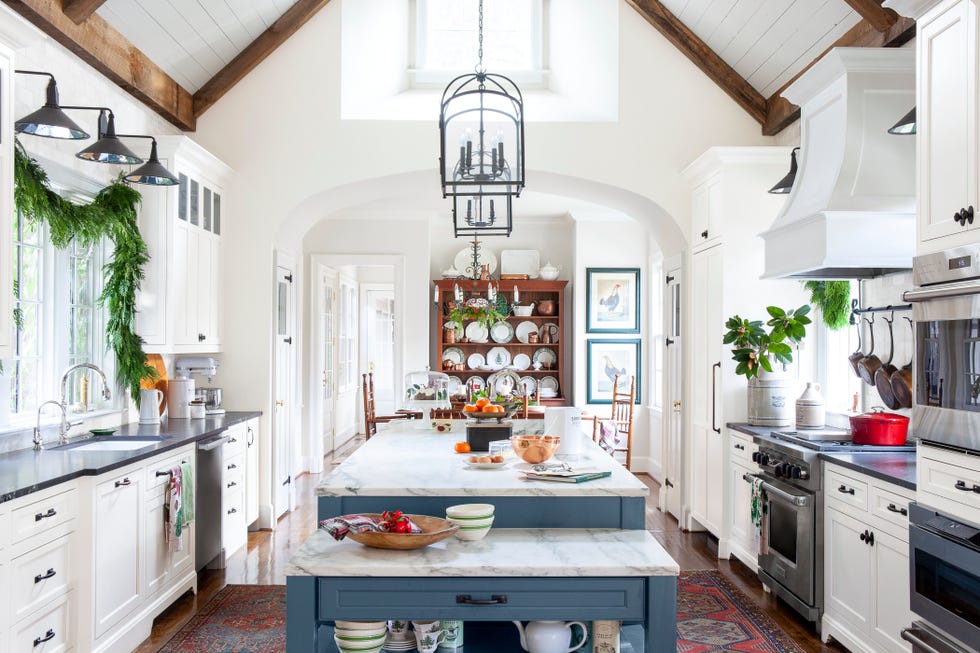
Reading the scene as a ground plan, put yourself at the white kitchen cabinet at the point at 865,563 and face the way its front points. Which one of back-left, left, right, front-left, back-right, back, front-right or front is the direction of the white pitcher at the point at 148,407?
front-right

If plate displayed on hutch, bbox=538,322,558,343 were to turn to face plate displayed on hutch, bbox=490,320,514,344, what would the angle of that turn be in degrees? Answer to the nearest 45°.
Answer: approximately 90° to its right

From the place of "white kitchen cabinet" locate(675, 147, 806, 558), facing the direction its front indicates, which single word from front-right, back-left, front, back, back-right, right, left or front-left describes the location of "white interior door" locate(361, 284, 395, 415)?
front-right

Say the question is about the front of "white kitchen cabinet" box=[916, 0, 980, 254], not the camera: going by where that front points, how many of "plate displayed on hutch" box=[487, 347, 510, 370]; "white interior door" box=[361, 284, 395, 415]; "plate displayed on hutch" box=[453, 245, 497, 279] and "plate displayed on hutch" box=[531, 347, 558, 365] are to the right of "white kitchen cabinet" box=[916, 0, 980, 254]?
4

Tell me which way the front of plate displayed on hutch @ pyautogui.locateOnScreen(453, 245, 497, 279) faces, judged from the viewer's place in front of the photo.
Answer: facing the viewer

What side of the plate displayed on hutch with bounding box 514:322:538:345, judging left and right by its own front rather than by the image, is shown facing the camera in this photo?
front

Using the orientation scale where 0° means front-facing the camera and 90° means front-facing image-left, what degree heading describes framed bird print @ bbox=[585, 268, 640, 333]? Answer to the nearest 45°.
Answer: approximately 0°

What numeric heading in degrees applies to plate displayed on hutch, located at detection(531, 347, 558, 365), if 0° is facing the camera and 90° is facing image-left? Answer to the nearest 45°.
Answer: approximately 0°

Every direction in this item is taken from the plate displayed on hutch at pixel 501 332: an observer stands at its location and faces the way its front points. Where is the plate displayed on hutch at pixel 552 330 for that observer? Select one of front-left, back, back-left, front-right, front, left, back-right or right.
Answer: left

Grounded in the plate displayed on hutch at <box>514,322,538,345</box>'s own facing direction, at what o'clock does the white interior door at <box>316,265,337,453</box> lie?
The white interior door is roughly at 3 o'clock from the plate displayed on hutch.

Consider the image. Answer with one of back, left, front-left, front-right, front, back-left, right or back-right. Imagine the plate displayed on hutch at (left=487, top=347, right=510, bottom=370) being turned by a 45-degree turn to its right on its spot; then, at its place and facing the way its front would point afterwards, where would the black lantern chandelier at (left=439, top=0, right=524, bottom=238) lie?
front-left

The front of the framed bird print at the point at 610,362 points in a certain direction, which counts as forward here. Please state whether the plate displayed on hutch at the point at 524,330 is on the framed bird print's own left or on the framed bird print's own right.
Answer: on the framed bird print's own right

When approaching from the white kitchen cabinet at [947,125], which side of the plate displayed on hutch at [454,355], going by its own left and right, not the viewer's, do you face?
front

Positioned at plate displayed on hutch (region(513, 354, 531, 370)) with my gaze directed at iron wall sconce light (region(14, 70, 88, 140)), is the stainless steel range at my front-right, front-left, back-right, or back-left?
front-left

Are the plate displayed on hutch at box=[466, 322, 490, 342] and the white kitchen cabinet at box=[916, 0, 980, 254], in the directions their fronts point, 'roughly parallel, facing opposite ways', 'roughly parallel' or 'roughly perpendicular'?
roughly perpendicular

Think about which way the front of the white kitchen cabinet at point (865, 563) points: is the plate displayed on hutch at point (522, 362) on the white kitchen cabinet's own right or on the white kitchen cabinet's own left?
on the white kitchen cabinet's own right

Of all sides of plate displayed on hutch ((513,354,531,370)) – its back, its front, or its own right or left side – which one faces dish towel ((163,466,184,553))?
front

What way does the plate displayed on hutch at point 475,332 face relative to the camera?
toward the camera

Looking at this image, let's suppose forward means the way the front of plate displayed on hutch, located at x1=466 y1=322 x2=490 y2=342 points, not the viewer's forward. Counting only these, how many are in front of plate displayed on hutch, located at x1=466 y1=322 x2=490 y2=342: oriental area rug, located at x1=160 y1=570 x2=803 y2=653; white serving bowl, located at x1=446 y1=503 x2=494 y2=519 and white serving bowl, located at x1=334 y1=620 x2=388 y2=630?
3
